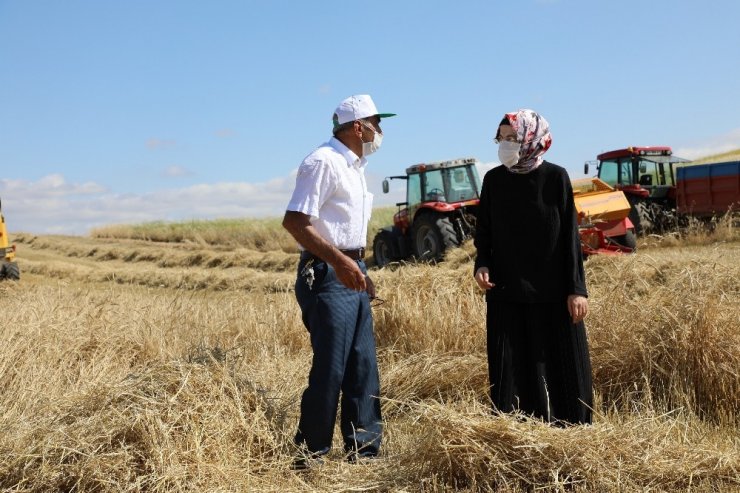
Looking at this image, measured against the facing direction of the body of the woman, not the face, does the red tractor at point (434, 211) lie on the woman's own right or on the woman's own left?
on the woman's own right

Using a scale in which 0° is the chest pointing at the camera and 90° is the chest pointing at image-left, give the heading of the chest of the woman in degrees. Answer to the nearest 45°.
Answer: approximately 45°

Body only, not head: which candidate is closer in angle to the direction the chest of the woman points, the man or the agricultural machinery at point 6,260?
the man

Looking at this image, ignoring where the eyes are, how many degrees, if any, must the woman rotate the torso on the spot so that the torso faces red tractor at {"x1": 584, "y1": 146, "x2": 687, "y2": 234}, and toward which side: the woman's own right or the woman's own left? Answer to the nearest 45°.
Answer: approximately 135° to the woman's own right

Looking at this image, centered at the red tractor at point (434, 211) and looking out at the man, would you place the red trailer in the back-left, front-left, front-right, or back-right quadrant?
back-left

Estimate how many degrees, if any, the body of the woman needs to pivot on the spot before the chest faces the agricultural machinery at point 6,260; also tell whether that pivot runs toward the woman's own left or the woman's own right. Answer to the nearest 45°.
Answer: approximately 90° to the woman's own right

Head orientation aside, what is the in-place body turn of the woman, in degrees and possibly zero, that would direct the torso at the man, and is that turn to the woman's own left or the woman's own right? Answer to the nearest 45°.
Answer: approximately 45° to the woman's own right

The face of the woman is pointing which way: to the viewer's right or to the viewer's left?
to the viewer's left

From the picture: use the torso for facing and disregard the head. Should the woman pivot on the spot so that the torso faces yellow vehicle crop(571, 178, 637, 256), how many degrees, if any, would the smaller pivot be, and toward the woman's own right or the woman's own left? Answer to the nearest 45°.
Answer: approximately 135° to the woman's own right

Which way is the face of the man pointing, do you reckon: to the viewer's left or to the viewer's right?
to the viewer's right
